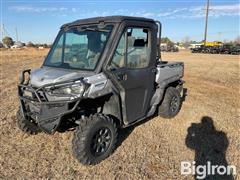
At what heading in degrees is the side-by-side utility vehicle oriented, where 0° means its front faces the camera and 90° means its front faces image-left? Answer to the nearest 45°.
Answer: approximately 45°
